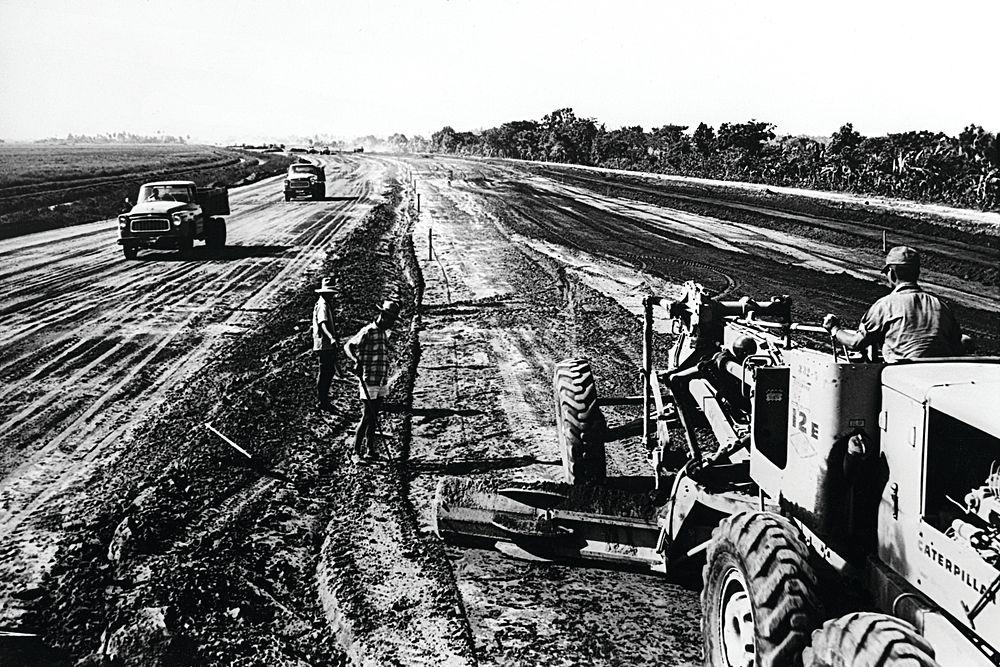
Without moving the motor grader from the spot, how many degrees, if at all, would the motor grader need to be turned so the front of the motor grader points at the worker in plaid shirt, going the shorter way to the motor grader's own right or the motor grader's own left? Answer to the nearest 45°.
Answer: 0° — it already faces them

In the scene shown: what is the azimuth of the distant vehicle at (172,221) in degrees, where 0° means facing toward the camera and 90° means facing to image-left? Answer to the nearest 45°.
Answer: approximately 45°

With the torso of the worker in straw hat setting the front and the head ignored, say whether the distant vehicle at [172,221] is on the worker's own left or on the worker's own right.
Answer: on the worker's own left

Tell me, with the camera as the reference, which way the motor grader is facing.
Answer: facing away from the viewer and to the left of the viewer

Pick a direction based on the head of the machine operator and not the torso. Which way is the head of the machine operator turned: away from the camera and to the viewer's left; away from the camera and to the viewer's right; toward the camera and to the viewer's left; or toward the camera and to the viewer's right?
away from the camera and to the viewer's left

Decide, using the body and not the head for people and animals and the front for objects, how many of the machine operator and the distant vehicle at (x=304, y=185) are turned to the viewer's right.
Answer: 0

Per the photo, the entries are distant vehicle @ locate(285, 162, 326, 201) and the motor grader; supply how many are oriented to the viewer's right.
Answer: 0

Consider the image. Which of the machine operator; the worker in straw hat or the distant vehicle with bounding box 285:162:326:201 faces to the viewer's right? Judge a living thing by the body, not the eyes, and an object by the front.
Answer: the worker in straw hat

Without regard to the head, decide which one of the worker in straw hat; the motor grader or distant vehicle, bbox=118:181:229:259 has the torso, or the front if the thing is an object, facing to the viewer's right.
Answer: the worker in straw hat

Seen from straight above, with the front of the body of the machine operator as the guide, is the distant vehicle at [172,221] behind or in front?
in front

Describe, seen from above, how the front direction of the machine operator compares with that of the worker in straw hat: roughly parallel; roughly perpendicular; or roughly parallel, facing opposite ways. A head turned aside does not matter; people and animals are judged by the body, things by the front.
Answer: roughly perpendicular

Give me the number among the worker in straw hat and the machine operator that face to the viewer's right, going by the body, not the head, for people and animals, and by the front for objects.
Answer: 1

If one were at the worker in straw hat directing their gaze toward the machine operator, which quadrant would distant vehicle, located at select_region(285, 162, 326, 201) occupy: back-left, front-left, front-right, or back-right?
back-left

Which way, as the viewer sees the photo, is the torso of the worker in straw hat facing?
to the viewer's right

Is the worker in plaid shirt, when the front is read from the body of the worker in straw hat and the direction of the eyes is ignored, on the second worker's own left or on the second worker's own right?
on the second worker's own right
